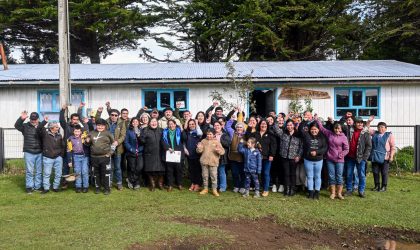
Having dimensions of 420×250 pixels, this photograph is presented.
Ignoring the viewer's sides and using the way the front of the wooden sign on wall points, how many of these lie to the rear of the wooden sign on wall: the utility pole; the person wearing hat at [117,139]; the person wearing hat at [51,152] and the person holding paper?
0

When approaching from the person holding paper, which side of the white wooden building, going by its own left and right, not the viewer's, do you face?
front

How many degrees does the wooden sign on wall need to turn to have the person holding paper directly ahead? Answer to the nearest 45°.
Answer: approximately 45° to its right

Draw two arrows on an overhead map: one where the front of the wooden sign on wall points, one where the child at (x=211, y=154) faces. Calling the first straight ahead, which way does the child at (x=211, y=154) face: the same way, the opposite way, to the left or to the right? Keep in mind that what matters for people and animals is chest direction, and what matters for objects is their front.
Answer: the same way

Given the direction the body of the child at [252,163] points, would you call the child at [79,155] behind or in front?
in front

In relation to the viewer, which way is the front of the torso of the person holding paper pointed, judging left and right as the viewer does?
facing the viewer

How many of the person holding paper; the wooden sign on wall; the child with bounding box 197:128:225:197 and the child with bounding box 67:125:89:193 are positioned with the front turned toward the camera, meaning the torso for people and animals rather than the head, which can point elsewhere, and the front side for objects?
4

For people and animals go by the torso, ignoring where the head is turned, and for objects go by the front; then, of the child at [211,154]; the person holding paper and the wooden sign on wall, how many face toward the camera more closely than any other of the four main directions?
3

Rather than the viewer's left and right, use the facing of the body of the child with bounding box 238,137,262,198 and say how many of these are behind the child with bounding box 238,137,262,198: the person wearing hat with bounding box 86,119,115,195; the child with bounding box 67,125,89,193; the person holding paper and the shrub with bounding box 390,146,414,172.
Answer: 1

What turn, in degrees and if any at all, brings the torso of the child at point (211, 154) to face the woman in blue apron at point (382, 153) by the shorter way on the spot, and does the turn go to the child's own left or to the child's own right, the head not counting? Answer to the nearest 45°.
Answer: approximately 90° to the child's own left

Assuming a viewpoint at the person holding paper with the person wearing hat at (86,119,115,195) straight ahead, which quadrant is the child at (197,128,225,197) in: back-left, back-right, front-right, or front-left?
back-left

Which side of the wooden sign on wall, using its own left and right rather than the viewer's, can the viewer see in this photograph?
front

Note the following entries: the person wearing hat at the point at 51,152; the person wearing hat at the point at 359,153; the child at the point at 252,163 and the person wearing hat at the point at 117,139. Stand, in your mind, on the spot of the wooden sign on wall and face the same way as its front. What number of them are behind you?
0

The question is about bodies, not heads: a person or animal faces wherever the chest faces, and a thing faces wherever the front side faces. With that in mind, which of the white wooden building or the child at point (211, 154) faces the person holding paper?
the white wooden building

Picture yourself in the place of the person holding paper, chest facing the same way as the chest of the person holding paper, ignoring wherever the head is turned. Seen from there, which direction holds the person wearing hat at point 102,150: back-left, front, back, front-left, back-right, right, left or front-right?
right

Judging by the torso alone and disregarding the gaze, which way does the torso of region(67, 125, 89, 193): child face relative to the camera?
toward the camera

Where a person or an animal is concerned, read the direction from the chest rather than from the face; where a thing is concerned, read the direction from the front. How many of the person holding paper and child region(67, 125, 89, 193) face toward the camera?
2
